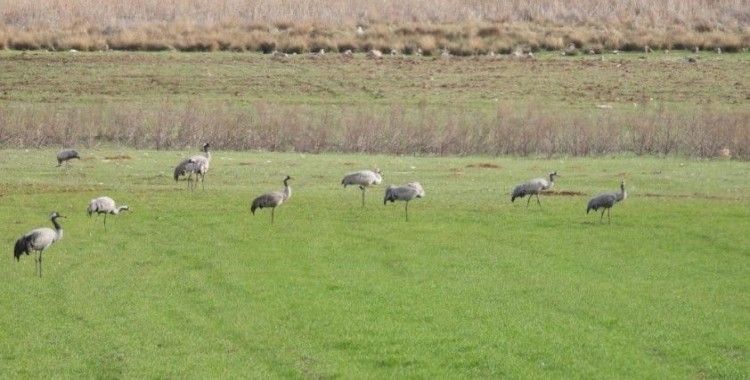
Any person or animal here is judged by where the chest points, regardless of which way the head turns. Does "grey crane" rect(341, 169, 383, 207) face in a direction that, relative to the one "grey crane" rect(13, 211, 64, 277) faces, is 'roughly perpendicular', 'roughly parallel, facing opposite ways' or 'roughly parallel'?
roughly parallel

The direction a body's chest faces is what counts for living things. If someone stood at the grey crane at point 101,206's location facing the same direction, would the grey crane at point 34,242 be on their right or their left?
on their right

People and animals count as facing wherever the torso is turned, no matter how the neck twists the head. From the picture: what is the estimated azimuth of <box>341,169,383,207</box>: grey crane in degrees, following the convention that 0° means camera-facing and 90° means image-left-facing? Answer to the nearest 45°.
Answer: approximately 270°

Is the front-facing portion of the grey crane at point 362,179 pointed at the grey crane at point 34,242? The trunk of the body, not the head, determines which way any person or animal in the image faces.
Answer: no

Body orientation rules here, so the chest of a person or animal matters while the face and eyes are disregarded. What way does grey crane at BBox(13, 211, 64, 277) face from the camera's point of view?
to the viewer's right

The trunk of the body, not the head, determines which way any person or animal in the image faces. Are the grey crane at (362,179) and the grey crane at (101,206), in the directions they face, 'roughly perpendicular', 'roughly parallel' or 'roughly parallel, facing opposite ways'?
roughly parallel

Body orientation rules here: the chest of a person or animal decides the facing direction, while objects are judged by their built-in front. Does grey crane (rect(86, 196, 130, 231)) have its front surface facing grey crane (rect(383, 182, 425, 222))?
yes

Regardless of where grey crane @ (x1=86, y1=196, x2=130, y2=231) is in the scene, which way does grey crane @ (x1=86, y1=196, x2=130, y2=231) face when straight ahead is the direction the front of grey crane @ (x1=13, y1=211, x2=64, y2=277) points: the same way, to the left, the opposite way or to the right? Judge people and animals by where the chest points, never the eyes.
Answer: the same way

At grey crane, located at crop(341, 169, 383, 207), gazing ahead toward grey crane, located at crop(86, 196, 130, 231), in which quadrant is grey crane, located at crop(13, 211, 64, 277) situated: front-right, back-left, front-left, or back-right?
front-left

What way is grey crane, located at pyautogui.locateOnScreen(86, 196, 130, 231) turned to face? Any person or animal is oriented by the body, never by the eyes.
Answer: to the viewer's right

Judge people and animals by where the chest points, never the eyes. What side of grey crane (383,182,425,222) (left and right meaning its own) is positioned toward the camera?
right
